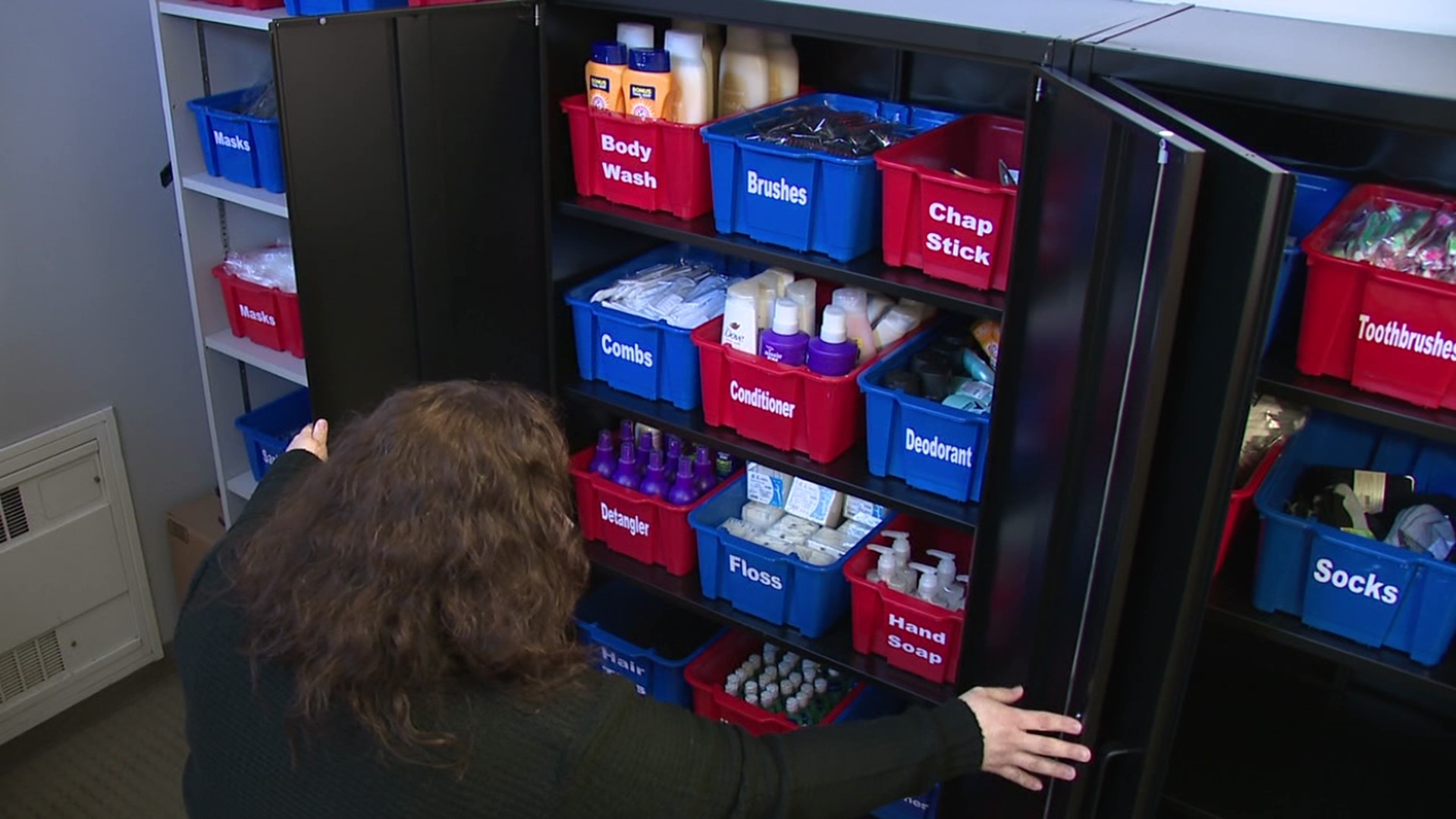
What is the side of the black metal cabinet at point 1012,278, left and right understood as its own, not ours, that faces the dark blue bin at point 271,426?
right

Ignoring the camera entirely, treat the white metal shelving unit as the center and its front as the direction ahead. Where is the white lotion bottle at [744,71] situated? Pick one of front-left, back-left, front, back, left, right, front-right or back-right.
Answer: left

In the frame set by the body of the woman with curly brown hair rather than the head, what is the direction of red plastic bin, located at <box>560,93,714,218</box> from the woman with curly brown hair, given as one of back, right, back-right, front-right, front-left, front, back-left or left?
front-left

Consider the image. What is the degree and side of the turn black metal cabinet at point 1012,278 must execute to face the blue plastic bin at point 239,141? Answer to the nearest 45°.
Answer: approximately 90° to its right

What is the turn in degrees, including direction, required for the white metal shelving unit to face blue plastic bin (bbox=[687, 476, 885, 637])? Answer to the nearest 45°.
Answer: approximately 90° to its left

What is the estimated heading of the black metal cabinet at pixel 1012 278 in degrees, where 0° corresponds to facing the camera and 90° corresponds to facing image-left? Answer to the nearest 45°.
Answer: approximately 45°

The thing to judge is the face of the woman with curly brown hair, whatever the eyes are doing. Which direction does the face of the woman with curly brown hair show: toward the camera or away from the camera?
away from the camera

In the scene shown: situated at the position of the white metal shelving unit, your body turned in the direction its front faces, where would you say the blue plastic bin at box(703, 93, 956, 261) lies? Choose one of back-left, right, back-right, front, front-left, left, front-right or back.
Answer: left

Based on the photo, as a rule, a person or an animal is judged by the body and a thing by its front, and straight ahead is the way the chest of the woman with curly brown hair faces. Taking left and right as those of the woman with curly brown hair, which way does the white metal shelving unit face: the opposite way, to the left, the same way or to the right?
the opposite way

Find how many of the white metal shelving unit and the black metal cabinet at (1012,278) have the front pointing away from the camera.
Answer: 0

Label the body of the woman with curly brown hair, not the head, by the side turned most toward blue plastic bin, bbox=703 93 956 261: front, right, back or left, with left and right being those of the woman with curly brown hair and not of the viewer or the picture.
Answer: front

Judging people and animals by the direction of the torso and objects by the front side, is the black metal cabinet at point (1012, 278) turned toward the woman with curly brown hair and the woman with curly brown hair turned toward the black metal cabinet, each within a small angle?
yes

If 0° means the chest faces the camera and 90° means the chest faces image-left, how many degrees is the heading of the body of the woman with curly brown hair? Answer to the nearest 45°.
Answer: approximately 225°

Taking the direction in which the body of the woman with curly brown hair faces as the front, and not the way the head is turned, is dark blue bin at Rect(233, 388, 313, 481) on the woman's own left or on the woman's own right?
on the woman's own left
